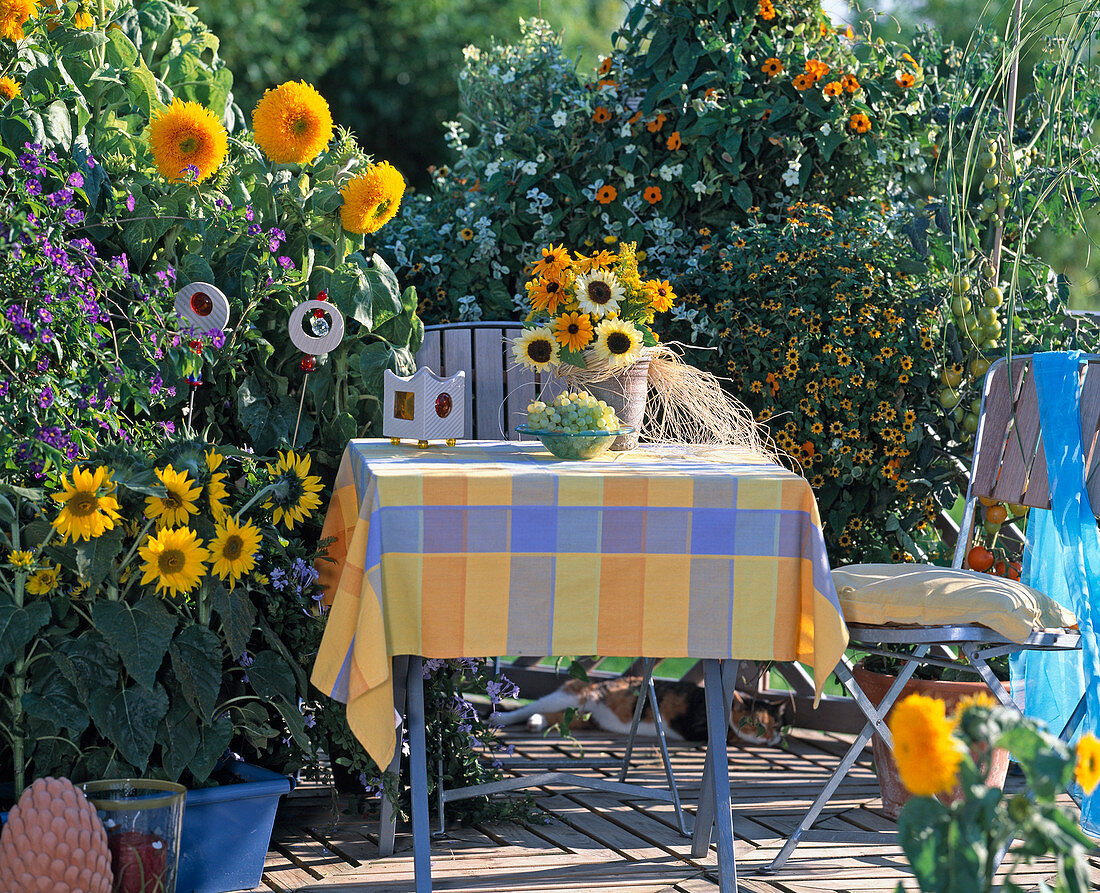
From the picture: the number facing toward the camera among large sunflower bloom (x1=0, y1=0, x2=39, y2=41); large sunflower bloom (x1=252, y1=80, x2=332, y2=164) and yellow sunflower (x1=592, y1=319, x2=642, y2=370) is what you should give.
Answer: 3

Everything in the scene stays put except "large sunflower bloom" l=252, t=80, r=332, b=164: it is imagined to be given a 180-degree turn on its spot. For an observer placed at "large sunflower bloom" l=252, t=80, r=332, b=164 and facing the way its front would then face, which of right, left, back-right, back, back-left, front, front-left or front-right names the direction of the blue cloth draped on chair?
right

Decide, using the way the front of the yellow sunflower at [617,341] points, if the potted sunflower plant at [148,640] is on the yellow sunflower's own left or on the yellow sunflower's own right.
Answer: on the yellow sunflower's own right

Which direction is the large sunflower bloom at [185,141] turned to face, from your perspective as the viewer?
facing the viewer

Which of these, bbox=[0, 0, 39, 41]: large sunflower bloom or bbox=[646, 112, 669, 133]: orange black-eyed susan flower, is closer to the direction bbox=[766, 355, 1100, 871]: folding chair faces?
the large sunflower bloom

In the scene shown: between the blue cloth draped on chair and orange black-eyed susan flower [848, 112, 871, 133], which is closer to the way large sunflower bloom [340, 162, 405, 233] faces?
the blue cloth draped on chair

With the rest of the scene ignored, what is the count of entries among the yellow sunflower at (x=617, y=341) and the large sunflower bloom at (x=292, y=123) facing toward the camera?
2

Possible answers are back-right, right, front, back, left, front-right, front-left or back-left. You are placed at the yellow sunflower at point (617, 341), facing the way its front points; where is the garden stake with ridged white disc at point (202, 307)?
right

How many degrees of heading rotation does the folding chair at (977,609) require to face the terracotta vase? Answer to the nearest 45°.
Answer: approximately 45° to its right

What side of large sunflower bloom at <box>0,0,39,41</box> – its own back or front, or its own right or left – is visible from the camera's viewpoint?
front

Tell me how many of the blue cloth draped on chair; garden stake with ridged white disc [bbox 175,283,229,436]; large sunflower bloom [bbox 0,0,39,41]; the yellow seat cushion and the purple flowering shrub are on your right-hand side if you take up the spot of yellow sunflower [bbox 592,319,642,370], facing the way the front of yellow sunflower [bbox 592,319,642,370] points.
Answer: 3
